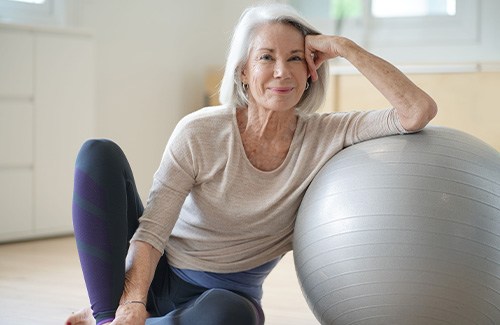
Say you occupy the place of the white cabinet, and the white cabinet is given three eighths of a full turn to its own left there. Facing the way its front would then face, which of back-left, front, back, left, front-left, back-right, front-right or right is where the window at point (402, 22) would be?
right

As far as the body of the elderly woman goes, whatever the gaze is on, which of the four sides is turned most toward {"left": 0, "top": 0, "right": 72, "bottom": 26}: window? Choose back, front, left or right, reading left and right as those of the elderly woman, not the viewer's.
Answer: back

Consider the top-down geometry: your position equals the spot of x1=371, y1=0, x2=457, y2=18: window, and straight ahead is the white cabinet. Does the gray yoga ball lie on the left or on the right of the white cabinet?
left

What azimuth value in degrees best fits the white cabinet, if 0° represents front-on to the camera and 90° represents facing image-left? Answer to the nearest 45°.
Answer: approximately 315°

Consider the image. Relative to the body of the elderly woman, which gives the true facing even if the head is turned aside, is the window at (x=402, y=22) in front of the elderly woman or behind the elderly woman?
behind

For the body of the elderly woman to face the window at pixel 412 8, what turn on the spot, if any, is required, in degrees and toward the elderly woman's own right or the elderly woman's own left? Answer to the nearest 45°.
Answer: approximately 180°

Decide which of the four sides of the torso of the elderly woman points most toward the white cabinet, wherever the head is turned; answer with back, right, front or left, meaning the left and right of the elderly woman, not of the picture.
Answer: back

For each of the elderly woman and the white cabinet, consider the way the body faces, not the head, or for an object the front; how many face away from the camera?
0
